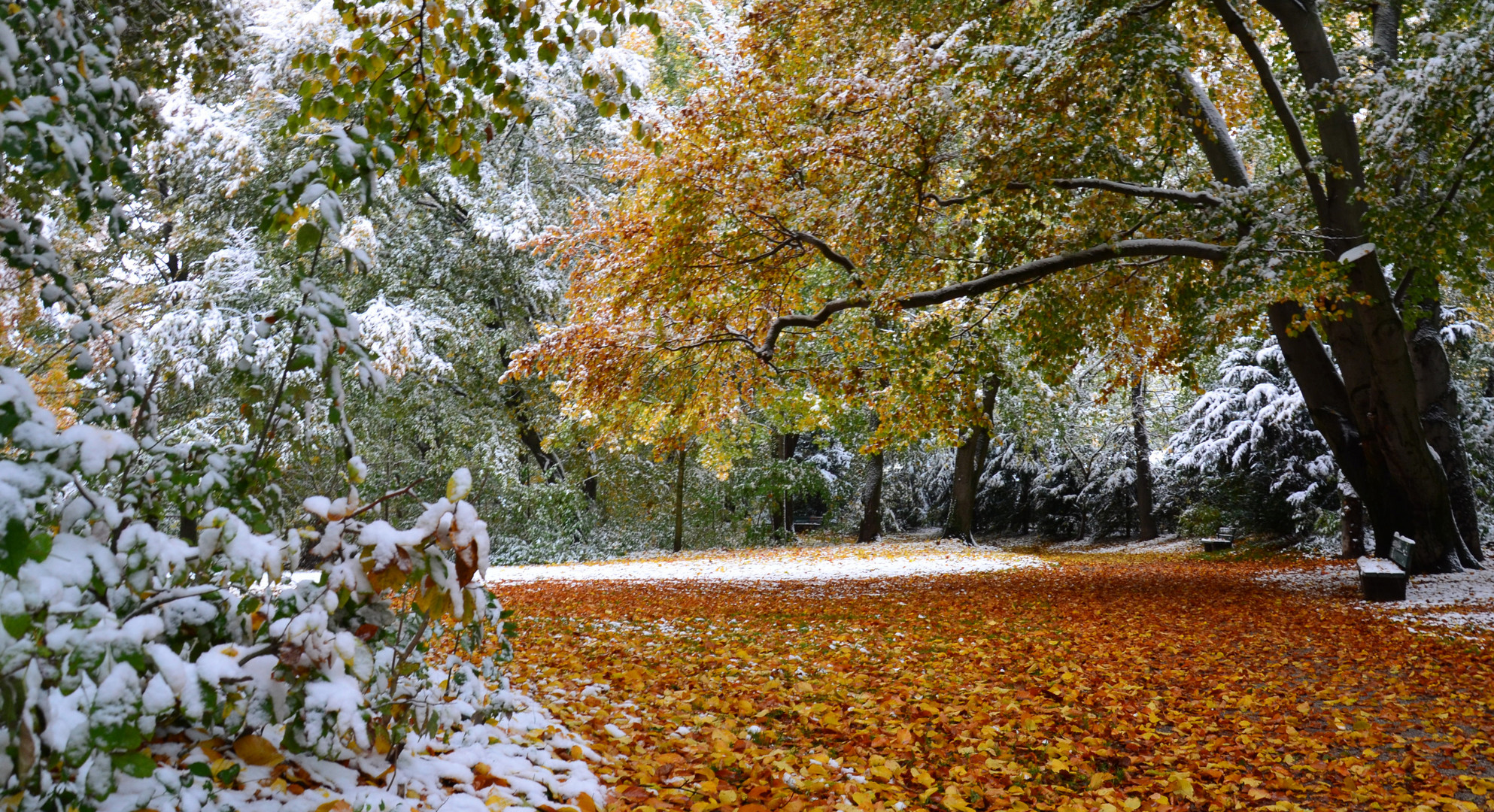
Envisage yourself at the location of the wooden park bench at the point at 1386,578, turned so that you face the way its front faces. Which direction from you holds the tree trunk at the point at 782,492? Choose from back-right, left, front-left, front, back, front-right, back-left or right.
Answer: front-right

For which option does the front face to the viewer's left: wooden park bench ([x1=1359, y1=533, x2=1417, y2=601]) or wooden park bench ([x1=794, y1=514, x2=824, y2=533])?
wooden park bench ([x1=1359, y1=533, x2=1417, y2=601])

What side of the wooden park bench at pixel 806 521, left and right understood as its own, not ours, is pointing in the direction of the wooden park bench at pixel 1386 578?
front

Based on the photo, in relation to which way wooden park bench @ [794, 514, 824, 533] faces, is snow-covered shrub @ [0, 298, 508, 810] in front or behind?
in front

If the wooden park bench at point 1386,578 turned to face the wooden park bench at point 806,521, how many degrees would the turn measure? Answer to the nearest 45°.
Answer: approximately 45° to its right

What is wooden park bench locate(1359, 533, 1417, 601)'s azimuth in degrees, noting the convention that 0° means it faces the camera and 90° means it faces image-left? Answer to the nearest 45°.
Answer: approximately 90°

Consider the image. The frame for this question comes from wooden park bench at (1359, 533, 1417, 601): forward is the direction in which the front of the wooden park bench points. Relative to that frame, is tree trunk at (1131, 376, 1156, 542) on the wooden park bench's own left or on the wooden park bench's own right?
on the wooden park bench's own right

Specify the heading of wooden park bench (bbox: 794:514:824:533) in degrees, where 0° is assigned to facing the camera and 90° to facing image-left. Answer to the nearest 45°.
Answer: approximately 0°

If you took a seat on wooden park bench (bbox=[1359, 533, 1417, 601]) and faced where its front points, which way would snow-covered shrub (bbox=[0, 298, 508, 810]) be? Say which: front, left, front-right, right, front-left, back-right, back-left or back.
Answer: left

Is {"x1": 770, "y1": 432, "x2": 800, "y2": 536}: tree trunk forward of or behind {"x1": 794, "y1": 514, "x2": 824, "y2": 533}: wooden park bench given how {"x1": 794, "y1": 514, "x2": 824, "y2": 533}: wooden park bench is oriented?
forward

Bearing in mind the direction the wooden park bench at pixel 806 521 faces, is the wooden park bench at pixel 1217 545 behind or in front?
in front

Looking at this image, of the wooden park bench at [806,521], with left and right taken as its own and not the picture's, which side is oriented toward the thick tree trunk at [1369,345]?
front

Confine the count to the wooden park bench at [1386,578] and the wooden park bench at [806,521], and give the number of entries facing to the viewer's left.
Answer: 1
